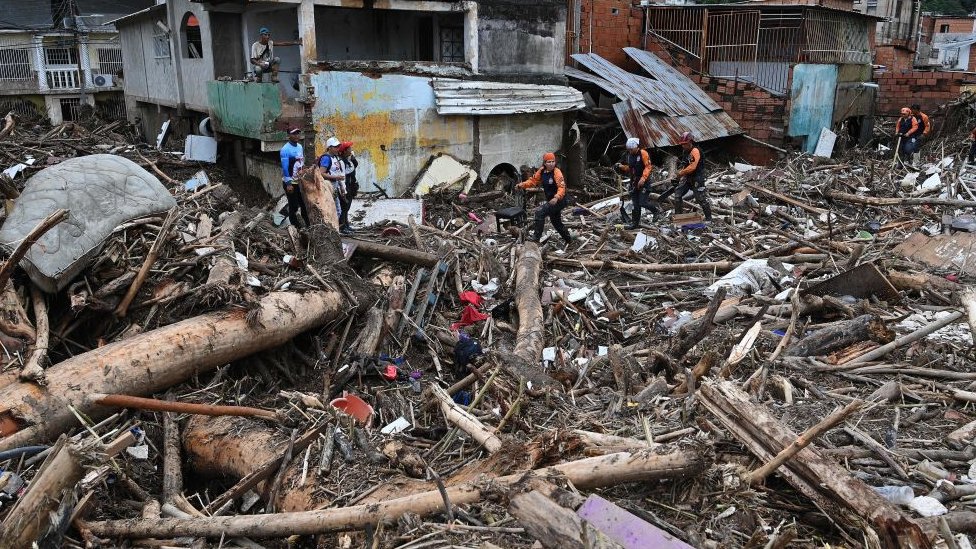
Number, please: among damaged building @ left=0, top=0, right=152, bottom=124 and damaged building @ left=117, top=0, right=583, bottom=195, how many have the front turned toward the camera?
2

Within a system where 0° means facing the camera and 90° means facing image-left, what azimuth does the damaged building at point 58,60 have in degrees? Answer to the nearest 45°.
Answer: approximately 0°

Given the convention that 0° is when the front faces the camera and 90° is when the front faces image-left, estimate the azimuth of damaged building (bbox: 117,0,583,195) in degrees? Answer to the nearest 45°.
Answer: approximately 0°

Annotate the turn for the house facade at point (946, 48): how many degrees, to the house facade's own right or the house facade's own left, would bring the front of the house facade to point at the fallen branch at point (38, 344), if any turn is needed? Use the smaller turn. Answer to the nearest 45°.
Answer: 0° — it already faces it

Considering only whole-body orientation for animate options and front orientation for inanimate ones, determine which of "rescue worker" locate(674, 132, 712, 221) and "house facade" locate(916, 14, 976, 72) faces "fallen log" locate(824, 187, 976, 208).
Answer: the house facade

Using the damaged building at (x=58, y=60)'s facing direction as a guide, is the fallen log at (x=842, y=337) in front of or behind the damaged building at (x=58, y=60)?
in front

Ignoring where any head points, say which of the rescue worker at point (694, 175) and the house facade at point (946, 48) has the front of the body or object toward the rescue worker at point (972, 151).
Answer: the house facade

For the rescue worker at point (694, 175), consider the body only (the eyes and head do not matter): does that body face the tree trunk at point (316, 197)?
yes
